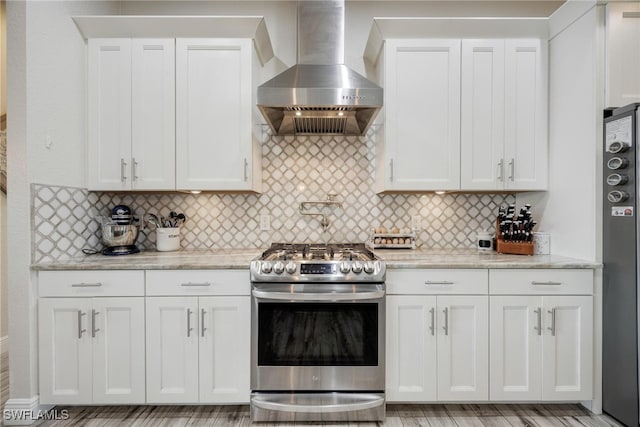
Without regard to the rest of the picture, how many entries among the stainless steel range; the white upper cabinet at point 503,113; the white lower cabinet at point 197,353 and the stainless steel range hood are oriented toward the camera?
4

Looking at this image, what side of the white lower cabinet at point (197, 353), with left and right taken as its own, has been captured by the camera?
front

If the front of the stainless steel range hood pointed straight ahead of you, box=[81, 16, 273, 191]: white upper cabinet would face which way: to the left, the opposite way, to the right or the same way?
the same way

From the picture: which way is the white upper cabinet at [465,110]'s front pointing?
toward the camera

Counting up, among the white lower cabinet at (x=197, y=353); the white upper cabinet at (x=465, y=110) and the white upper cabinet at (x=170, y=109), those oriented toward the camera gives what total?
3

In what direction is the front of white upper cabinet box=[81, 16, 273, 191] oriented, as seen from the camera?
facing the viewer

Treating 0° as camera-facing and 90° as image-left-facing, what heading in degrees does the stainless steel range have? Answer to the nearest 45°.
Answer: approximately 0°

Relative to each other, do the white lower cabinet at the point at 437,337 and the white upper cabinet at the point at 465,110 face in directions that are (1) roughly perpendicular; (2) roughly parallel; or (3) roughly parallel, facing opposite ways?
roughly parallel

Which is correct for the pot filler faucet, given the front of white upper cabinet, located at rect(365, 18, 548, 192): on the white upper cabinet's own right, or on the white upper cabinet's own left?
on the white upper cabinet's own right

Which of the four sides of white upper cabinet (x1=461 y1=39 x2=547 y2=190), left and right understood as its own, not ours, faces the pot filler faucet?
right

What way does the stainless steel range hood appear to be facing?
toward the camera

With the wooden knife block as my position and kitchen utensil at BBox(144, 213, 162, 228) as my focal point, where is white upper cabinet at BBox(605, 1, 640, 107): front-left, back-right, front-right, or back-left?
back-left

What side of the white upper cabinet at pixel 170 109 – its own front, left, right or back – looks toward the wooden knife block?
left
